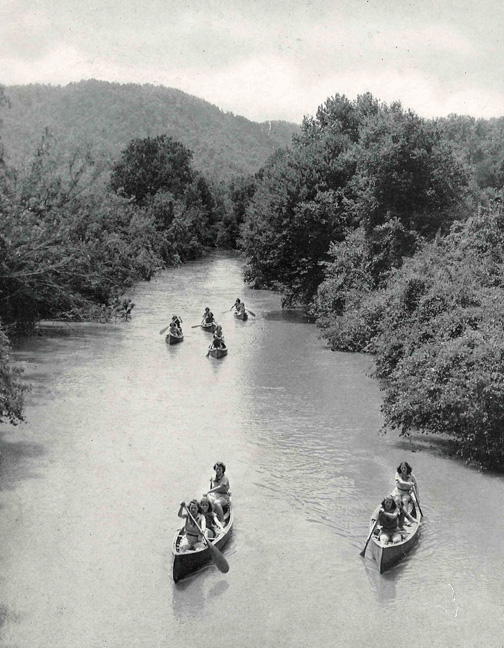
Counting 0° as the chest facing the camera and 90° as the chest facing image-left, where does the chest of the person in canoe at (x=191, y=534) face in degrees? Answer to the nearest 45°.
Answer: approximately 45°

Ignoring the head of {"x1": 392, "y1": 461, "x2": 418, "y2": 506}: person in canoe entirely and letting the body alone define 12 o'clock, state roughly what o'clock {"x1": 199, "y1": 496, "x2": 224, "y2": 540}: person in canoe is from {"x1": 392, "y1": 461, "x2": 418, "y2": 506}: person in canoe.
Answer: {"x1": 199, "y1": 496, "x2": 224, "y2": 540}: person in canoe is roughly at 2 o'clock from {"x1": 392, "y1": 461, "x2": 418, "y2": 506}: person in canoe.

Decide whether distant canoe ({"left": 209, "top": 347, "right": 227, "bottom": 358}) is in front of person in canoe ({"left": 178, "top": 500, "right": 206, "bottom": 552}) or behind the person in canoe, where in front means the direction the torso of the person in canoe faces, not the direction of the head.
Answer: behind

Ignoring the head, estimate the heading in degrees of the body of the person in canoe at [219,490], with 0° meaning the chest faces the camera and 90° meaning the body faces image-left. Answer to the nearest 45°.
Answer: approximately 45°

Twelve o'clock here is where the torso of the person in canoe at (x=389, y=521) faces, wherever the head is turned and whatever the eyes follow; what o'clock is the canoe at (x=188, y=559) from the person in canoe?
The canoe is roughly at 2 o'clock from the person in canoe.

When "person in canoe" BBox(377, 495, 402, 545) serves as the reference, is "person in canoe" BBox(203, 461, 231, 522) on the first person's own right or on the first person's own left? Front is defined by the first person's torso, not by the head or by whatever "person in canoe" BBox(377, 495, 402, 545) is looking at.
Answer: on the first person's own right

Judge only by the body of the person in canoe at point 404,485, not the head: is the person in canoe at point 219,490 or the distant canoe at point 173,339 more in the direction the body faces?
the person in canoe

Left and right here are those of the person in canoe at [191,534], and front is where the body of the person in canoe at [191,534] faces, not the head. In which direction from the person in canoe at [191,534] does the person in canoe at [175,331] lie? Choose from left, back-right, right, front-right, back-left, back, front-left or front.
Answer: back-right

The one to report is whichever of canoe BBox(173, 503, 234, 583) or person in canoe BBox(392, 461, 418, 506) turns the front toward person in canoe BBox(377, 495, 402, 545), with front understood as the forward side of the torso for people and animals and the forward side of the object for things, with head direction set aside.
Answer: person in canoe BBox(392, 461, 418, 506)
